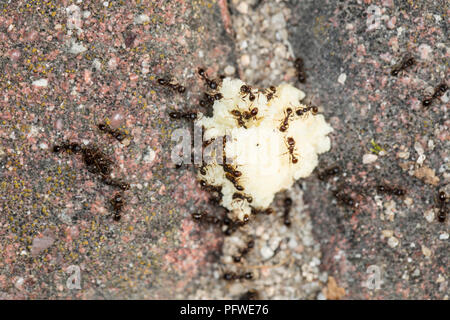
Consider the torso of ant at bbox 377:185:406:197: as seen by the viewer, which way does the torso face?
to the viewer's left

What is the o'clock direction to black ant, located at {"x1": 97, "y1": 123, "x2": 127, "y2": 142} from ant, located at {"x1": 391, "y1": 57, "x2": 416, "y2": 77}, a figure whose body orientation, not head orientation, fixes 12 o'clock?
The black ant is roughly at 1 o'clock from the ant.

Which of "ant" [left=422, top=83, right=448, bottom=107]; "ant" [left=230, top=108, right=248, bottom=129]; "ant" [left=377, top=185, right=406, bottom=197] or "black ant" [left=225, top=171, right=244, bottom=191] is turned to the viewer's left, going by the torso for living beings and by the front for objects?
"ant" [left=377, top=185, right=406, bottom=197]
